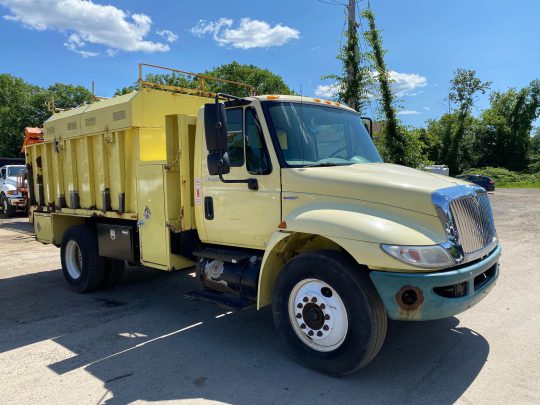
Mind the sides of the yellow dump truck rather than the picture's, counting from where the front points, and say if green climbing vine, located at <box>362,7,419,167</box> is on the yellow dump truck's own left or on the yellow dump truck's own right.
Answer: on the yellow dump truck's own left

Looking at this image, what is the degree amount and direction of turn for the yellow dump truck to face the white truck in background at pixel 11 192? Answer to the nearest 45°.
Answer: approximately 180°

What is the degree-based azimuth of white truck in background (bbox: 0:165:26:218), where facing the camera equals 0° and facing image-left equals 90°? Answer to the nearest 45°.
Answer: approximately 315°

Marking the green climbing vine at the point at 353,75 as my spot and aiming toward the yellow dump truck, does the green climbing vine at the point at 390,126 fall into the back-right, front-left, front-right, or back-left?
back-left

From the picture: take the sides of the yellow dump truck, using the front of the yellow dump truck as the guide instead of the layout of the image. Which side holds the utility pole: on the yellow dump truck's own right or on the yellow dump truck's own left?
on the yellow dump truck's own left
